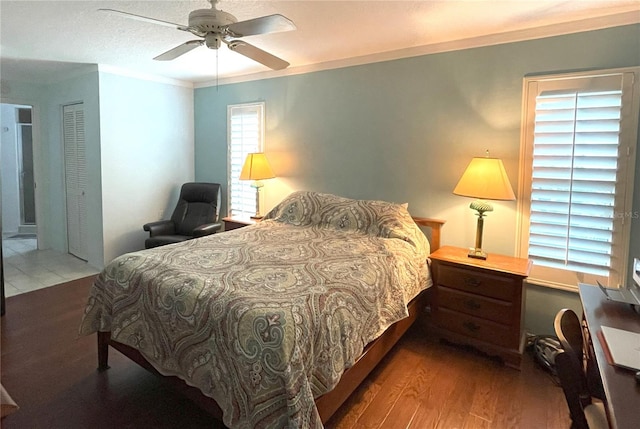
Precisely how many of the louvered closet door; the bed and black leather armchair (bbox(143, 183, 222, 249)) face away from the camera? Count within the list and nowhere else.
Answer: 0

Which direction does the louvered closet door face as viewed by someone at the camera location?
facing the viewer and to the left of the viewer

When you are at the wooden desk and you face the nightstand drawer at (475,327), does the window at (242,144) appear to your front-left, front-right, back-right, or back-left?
front-left

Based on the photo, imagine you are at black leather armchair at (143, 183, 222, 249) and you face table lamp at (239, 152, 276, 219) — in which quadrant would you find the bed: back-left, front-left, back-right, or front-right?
front-right

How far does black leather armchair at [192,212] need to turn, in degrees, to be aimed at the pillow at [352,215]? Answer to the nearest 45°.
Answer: approximately 90° to its left

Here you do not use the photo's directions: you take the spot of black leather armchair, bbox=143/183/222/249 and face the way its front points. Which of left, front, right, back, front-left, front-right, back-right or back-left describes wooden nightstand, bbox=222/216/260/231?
left

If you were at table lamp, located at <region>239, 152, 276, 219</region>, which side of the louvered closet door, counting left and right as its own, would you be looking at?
left

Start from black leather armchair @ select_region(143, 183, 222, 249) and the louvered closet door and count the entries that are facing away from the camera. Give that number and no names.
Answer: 0

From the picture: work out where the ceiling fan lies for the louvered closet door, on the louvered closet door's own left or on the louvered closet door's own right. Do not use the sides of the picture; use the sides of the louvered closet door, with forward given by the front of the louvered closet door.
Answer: on the louvered closet door's own left

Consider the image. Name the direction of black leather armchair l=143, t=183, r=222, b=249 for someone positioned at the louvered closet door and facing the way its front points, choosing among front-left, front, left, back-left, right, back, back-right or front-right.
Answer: left

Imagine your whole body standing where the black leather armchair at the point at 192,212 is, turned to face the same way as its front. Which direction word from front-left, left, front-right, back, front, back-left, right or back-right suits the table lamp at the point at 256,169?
left

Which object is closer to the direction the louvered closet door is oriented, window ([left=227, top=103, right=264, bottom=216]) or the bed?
the bed

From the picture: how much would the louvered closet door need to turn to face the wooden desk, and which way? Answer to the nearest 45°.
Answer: approximately 45° to its left
